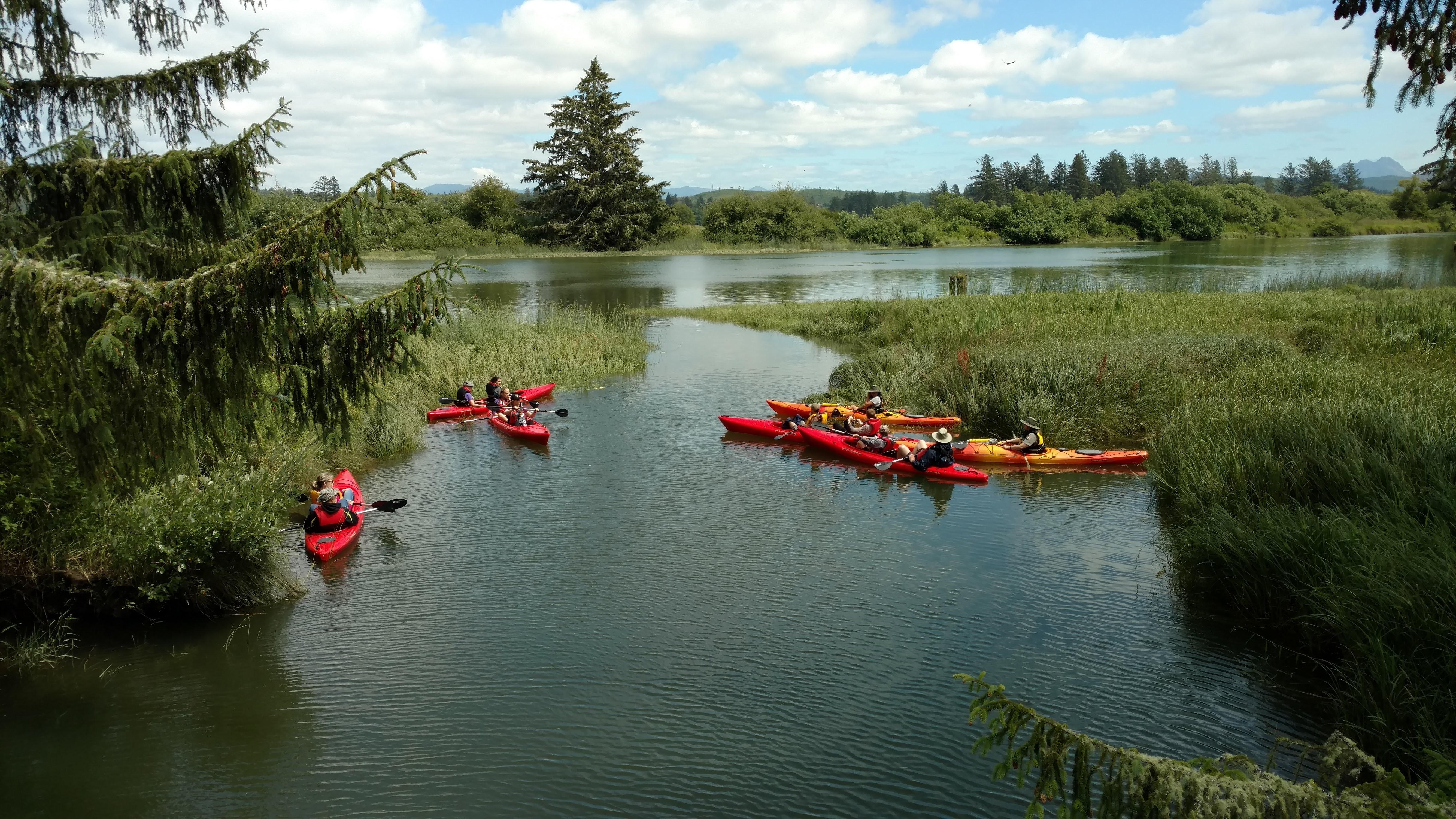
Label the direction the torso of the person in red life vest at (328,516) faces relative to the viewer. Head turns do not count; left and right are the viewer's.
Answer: facing away from the viewer

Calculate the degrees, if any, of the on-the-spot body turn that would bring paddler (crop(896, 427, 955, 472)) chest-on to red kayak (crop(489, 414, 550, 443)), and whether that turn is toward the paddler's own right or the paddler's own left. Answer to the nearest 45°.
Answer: approximately 45° to the paddler's own left

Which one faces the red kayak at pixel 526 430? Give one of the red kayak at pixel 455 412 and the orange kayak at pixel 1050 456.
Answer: the orange kayak

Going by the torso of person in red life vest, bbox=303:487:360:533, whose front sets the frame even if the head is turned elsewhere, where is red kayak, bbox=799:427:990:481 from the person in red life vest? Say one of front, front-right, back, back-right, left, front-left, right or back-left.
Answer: right

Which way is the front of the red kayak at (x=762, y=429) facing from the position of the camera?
facing away from the viewer and to the left of the viewer

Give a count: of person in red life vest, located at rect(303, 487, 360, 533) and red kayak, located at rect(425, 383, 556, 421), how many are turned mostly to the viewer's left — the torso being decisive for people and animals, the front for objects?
0

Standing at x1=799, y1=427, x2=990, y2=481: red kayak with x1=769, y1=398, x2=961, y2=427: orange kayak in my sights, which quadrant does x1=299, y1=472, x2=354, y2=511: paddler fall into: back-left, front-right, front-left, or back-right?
back-left

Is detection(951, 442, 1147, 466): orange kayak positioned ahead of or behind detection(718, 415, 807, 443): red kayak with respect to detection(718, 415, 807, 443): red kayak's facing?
behind

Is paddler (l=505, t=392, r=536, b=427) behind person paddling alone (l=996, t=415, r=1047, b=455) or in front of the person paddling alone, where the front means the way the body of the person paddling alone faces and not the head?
in front

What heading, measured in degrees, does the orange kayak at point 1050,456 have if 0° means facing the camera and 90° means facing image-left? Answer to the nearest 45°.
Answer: approximately 90°

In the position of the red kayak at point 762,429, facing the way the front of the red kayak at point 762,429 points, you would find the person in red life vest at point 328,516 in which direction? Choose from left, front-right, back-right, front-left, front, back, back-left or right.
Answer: left

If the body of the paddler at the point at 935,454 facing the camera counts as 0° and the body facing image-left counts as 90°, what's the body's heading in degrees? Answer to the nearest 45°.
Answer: approximately 135°

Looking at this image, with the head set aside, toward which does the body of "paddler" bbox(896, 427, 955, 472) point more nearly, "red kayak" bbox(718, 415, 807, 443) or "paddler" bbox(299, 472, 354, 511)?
the red kayak

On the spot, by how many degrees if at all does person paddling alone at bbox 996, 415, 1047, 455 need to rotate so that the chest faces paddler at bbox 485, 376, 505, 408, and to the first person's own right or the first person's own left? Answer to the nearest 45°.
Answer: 0° — they already face them

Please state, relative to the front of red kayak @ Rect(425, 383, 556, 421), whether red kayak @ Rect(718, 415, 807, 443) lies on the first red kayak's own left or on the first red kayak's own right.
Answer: on the first red kayak's own right

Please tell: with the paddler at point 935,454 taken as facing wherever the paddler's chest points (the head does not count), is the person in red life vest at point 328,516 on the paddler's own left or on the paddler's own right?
on the paddler's own left
